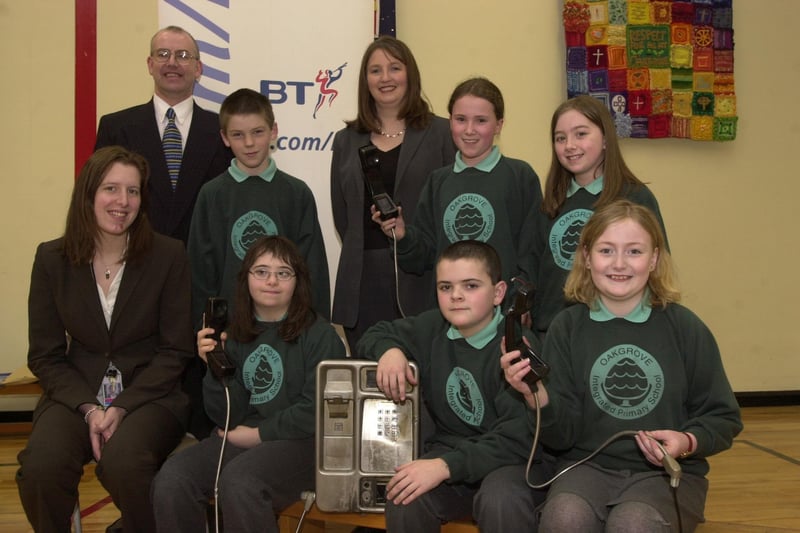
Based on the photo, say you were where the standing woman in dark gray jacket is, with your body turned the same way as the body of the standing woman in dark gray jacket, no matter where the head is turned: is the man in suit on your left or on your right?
on your right

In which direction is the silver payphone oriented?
toward the camera

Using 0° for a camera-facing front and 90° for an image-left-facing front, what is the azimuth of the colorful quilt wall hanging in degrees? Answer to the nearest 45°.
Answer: approximately 0°

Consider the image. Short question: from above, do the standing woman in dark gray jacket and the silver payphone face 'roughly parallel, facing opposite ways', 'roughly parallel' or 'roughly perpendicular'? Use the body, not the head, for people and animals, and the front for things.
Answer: roughly parallel

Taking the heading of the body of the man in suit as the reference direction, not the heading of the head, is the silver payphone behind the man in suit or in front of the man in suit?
in front

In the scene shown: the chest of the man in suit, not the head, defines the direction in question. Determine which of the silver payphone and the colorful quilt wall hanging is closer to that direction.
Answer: the silver payphone

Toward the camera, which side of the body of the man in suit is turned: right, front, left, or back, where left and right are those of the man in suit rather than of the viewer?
front

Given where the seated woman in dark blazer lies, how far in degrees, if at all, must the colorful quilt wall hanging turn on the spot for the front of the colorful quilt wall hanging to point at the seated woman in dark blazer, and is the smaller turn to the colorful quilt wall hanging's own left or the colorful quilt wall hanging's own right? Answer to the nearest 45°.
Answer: approximately 45° to the colorful quilt wall hanging's own right
